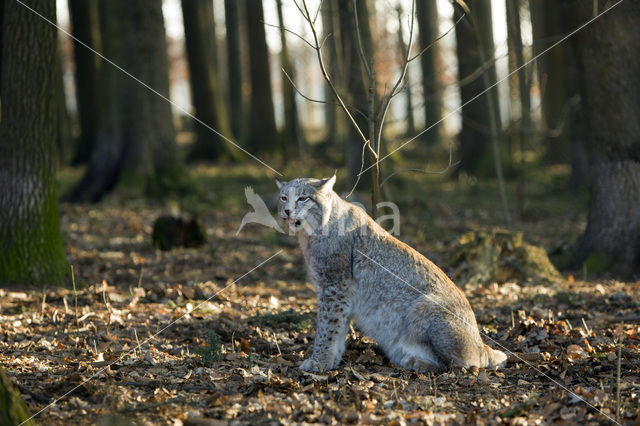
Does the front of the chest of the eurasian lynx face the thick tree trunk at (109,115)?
no

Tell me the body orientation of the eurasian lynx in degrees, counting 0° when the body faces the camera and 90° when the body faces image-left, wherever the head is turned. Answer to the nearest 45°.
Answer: approximately 90°

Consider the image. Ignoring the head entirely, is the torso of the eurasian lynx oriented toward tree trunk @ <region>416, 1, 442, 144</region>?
no

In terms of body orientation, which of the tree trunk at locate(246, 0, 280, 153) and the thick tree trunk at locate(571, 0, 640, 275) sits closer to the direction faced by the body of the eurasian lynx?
the tree trunk

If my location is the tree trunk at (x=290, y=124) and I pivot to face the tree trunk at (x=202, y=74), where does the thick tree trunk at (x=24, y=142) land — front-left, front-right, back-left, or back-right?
front-left

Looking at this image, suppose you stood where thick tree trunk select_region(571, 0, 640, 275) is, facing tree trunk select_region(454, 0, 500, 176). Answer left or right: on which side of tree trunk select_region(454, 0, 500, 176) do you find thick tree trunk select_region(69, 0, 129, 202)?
left

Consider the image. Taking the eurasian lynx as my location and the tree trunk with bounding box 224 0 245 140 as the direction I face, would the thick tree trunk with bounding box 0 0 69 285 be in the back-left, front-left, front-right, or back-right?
front-left

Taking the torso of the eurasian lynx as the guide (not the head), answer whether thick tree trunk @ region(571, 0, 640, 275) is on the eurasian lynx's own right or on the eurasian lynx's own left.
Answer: on the eurasian lynx's own right

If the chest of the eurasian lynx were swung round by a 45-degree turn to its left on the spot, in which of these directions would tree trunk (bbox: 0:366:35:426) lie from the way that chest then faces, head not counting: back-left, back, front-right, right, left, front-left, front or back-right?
front

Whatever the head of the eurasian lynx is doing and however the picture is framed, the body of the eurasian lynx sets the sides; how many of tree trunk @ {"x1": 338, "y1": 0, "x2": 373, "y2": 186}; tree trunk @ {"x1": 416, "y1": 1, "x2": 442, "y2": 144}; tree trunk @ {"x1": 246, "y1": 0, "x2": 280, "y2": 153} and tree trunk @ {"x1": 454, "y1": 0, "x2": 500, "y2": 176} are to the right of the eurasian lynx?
4

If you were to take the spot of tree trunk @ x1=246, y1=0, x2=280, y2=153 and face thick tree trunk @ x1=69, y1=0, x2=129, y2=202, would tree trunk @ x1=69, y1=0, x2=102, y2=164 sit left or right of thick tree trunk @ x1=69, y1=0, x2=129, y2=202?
right

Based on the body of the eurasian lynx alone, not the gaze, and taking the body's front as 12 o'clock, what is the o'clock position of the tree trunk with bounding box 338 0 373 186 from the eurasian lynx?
The tree trunk is roughly at 3 o'clock from the eurasian lynx.

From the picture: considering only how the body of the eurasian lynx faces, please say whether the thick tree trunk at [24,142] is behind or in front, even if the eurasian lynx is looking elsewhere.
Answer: in front

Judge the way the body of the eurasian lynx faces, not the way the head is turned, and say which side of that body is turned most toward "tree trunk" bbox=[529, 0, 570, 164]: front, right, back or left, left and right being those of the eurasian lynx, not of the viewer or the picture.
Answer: right

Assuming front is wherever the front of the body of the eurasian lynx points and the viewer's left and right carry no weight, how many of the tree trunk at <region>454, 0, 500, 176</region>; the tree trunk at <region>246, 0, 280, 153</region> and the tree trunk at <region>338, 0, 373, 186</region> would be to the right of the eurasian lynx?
3

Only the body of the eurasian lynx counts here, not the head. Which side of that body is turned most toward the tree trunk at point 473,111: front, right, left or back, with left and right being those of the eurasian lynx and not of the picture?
right

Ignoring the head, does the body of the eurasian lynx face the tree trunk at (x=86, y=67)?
no

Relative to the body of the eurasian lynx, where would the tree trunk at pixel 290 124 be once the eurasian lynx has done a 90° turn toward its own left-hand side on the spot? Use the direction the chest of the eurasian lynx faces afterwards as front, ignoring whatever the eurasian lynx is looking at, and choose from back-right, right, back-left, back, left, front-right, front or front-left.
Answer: back

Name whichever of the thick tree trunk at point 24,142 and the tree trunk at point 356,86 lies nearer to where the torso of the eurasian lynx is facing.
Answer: the thick tree trunk

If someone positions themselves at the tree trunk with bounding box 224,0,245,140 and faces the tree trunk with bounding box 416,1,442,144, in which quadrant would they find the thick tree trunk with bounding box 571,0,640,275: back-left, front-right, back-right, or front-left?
front-right
